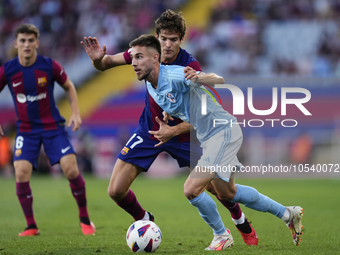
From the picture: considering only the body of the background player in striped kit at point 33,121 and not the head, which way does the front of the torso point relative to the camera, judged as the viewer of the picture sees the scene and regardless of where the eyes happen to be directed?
toward the camera

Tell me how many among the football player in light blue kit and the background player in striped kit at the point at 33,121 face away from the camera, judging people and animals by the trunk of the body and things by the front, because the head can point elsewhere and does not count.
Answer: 0

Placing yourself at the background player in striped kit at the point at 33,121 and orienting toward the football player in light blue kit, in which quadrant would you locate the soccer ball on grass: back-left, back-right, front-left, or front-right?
front-right

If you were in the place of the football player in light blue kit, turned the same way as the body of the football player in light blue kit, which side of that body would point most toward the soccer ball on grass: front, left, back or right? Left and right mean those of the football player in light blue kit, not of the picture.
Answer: front

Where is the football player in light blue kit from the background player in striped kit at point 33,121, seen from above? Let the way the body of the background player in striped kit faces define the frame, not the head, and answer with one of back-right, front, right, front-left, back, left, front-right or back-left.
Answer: front-left

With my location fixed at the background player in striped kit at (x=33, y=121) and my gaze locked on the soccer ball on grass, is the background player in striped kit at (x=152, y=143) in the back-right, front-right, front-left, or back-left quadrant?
front-left

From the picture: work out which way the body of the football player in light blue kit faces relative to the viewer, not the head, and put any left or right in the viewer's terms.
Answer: facing the viewer and to the left of the viewer

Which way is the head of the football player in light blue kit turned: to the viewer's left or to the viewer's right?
to the viewer's left

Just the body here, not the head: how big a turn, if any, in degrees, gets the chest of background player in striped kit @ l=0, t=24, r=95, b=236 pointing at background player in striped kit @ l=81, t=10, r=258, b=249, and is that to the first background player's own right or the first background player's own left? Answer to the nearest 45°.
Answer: approximately 45° to the first background player's own left

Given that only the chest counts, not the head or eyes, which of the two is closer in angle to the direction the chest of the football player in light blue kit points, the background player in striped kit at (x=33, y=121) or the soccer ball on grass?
the soccer ball on grass

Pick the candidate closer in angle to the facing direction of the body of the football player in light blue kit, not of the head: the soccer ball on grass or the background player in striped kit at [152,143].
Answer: the soccer ball on grass

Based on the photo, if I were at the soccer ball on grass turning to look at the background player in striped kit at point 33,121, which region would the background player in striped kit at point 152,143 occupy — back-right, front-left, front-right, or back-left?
front-right

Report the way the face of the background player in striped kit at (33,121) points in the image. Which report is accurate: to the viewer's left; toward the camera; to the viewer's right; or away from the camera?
toward the camera

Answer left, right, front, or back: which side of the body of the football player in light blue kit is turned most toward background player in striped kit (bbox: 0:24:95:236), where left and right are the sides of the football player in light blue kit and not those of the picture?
right
